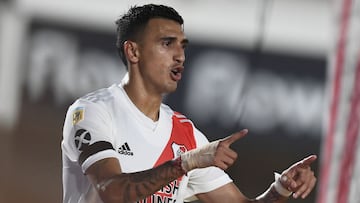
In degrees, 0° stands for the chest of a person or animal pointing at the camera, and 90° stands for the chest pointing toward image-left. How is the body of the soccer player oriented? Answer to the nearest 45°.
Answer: approximately 315°
